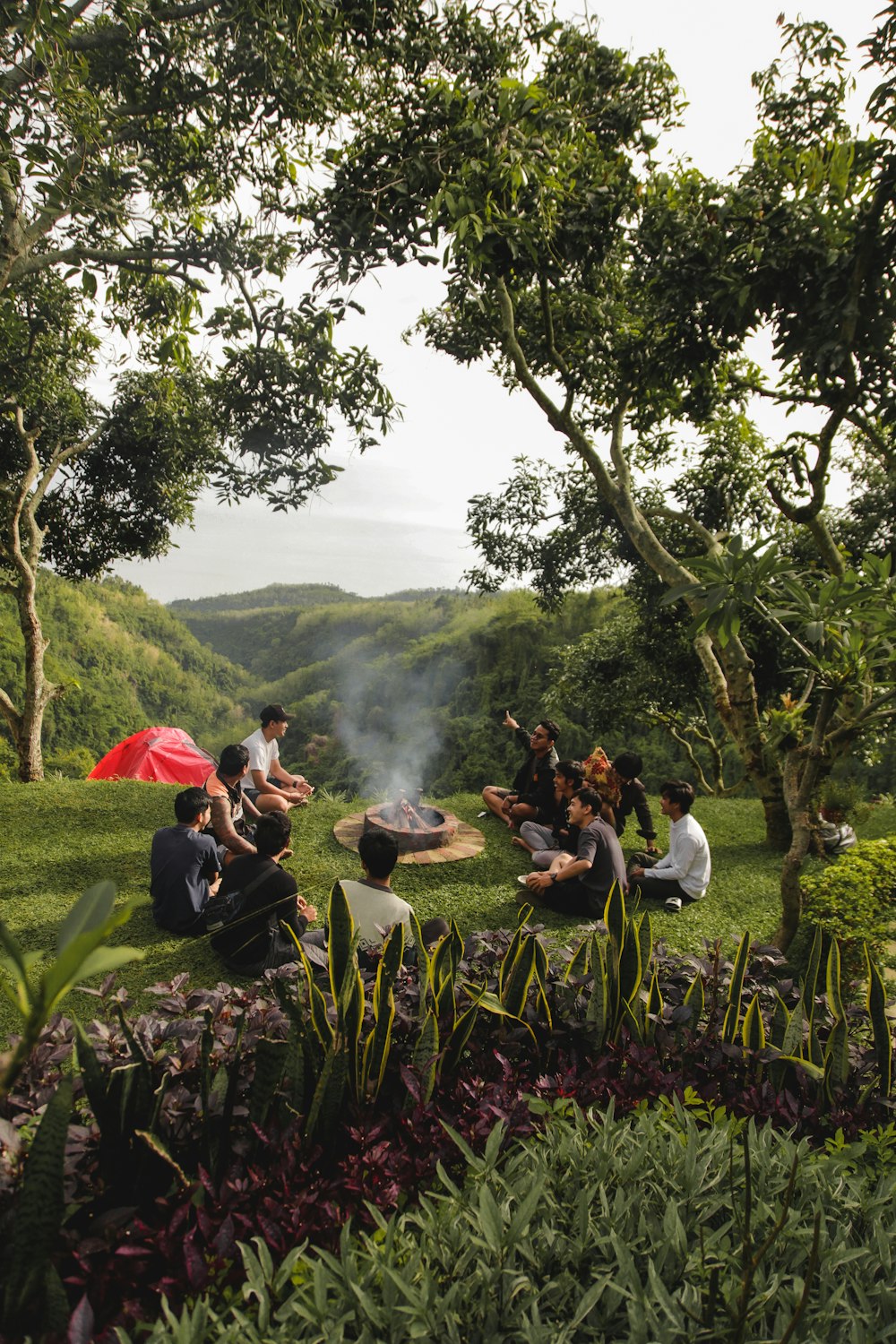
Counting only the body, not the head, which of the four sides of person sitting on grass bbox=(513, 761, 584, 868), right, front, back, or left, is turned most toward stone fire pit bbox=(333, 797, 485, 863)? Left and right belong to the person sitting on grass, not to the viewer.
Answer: front

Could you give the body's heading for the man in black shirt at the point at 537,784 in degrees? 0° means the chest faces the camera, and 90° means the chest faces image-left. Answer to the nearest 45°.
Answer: approximately 45°

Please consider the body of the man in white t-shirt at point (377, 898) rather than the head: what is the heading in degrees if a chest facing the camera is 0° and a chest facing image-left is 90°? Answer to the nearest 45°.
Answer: approximately 180°

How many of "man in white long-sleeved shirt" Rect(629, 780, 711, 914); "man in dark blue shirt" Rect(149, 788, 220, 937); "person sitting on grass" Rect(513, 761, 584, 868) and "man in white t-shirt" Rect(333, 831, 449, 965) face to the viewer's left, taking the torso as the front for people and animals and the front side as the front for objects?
2

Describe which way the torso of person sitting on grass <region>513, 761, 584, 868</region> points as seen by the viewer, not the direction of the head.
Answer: to the viewer's left

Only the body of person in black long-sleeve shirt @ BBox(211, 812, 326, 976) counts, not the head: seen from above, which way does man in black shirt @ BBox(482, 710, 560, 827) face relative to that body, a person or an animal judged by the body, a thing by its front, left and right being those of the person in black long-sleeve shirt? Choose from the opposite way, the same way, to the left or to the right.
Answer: the opposite way

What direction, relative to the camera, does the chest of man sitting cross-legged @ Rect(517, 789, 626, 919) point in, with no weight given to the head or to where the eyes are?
to the viewer's left

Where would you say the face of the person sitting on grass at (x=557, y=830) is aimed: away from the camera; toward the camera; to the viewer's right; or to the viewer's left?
to the viewer's left

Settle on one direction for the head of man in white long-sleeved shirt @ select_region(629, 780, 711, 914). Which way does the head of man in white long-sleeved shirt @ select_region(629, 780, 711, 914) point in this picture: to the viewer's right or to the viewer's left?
to the viewer's left

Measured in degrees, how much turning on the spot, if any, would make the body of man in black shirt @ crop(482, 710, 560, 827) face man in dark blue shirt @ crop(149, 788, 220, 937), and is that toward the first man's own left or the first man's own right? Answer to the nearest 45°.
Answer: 0° — they already face them

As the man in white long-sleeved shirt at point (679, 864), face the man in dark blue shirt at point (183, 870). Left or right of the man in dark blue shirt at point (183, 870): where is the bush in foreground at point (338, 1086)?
left
